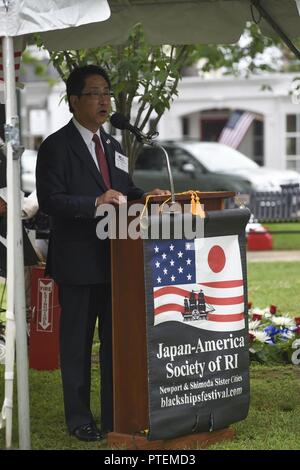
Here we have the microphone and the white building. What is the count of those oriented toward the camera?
1

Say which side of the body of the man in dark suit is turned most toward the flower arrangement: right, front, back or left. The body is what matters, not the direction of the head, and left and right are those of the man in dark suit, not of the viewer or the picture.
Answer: left

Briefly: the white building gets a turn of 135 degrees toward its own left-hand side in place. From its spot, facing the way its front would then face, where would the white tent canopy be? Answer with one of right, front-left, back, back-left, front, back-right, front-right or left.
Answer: back-right

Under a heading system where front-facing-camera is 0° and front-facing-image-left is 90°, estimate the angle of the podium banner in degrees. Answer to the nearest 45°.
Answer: approximately 315°

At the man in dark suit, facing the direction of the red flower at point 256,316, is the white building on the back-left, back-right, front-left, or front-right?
front-left

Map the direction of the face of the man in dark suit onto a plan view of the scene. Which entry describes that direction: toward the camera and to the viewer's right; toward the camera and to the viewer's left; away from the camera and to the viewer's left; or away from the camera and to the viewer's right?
toward the camera and to the viewer's right

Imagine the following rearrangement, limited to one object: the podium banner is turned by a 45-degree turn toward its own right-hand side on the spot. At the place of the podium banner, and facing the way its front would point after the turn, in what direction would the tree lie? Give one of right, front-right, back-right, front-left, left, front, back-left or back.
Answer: back

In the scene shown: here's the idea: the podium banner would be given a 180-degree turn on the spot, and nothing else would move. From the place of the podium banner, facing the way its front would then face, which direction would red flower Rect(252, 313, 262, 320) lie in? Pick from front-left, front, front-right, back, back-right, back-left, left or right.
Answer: front-right

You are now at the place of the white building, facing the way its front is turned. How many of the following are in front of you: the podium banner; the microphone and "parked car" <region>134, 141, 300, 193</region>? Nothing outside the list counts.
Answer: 3

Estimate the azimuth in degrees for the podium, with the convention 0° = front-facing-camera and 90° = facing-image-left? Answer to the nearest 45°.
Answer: approximately 315°

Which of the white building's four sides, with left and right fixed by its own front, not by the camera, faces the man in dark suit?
front

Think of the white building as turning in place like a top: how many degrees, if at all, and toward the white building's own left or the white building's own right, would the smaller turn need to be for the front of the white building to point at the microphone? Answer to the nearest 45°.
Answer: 0° — it already faces it

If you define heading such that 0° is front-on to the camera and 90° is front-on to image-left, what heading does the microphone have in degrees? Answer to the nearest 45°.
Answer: approximately 90°

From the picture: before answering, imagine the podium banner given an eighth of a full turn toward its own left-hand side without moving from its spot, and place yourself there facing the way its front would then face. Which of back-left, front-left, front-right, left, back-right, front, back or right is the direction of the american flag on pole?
left

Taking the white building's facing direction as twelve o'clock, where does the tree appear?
The tree is roughly at 12 o'clock from the white building.

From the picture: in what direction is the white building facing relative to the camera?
toward the camera
